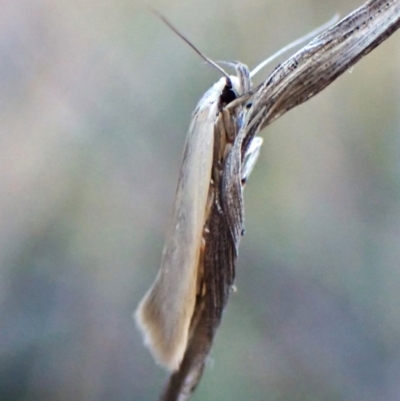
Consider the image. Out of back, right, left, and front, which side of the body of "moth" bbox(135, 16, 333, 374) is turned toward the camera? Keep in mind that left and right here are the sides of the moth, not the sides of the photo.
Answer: right
